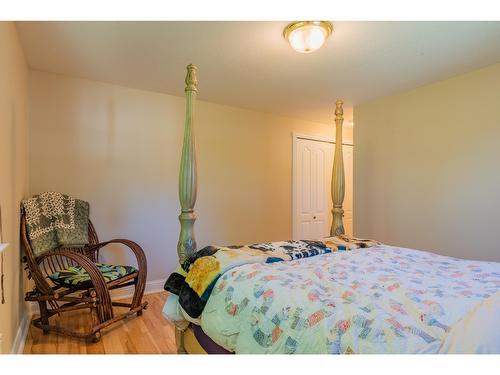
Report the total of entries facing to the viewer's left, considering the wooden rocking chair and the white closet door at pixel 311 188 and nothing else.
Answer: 0

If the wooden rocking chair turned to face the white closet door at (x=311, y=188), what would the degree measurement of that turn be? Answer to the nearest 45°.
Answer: approximately 45° to its left

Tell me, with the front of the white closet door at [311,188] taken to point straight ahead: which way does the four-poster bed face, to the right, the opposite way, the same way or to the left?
the opposite way

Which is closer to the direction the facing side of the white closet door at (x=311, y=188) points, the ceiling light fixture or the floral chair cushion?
the ceiling light fixture

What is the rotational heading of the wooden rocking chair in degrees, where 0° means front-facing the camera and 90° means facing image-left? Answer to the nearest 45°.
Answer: approximately 315°

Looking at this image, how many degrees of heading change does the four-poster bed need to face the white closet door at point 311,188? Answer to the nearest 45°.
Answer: approximately 45° to its right

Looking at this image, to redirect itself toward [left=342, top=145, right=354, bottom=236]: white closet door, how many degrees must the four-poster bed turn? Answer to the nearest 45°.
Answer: approximately 45° to its right

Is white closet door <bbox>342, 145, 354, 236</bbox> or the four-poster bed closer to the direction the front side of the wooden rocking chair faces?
the four-poster bed

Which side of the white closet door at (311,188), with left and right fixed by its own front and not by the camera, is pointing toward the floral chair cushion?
right

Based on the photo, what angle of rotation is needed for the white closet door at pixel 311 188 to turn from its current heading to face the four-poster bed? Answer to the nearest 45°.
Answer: approximately 45° to its right

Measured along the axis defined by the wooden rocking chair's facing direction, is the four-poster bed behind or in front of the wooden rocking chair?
in front
